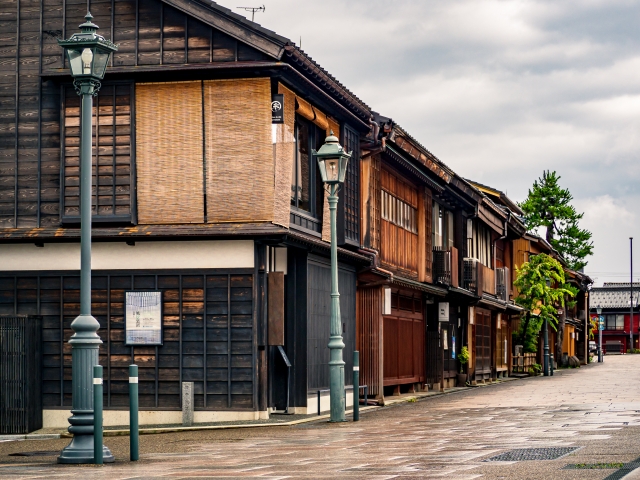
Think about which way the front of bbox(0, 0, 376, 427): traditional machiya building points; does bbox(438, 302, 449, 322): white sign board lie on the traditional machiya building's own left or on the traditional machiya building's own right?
on the traditional machiya building's own left

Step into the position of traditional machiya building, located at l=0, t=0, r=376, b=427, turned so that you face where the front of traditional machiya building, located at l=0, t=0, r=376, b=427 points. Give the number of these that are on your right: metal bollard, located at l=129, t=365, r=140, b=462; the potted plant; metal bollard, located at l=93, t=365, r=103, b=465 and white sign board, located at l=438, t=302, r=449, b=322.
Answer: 2

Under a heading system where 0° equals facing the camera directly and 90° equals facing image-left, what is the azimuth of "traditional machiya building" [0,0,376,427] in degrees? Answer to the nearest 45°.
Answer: approximately 270°

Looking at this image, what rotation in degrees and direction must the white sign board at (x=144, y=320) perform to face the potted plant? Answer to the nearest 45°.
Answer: approximately 135° to its left

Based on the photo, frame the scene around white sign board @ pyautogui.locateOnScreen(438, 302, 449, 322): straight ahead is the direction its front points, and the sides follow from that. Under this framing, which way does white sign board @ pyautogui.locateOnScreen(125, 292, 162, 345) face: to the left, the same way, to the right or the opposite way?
the same way

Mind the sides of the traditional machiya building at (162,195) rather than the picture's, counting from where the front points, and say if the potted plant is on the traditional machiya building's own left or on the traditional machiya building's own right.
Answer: on the traditional machiya building's own left

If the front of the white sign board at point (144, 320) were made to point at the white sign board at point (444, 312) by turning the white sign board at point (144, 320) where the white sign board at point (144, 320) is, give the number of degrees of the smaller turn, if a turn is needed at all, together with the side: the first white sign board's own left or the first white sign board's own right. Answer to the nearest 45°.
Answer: approximately 135° to the first white sign board's own left

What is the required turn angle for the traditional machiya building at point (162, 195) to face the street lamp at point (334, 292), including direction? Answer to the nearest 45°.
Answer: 0° — it already faces it

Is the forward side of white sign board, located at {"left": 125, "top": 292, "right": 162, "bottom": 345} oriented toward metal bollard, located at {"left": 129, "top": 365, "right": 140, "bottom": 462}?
yes

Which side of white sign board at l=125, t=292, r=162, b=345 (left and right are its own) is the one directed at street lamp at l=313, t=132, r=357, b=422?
left

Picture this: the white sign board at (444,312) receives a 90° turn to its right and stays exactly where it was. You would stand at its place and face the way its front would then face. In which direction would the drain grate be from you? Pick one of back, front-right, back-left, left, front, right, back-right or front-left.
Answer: left

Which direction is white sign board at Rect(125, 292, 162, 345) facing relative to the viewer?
toward the camera
